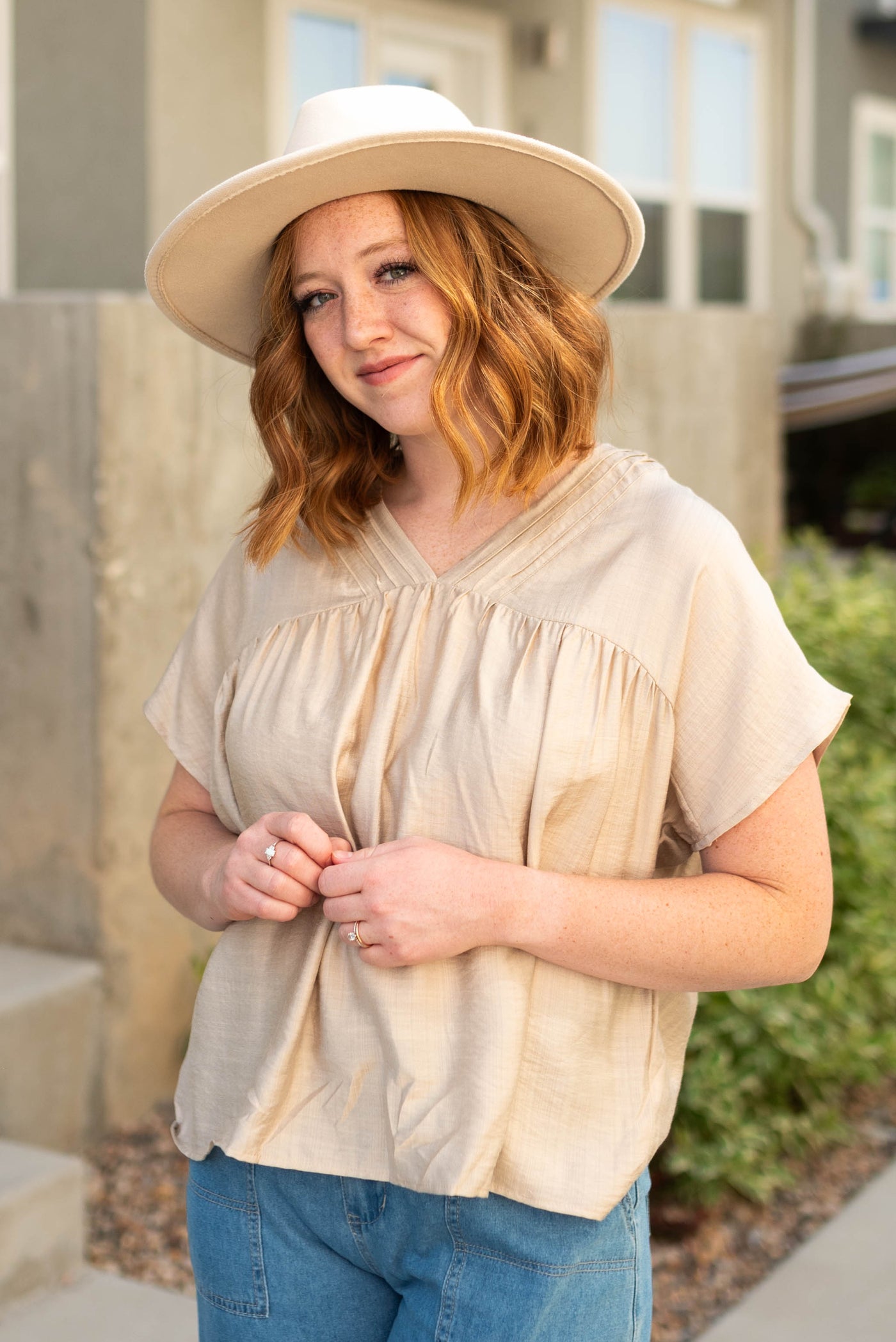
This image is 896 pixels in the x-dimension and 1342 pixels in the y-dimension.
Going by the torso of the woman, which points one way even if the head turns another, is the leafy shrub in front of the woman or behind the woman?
behind

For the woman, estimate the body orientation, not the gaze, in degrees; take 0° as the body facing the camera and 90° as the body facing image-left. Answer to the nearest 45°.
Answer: approximately 45°
